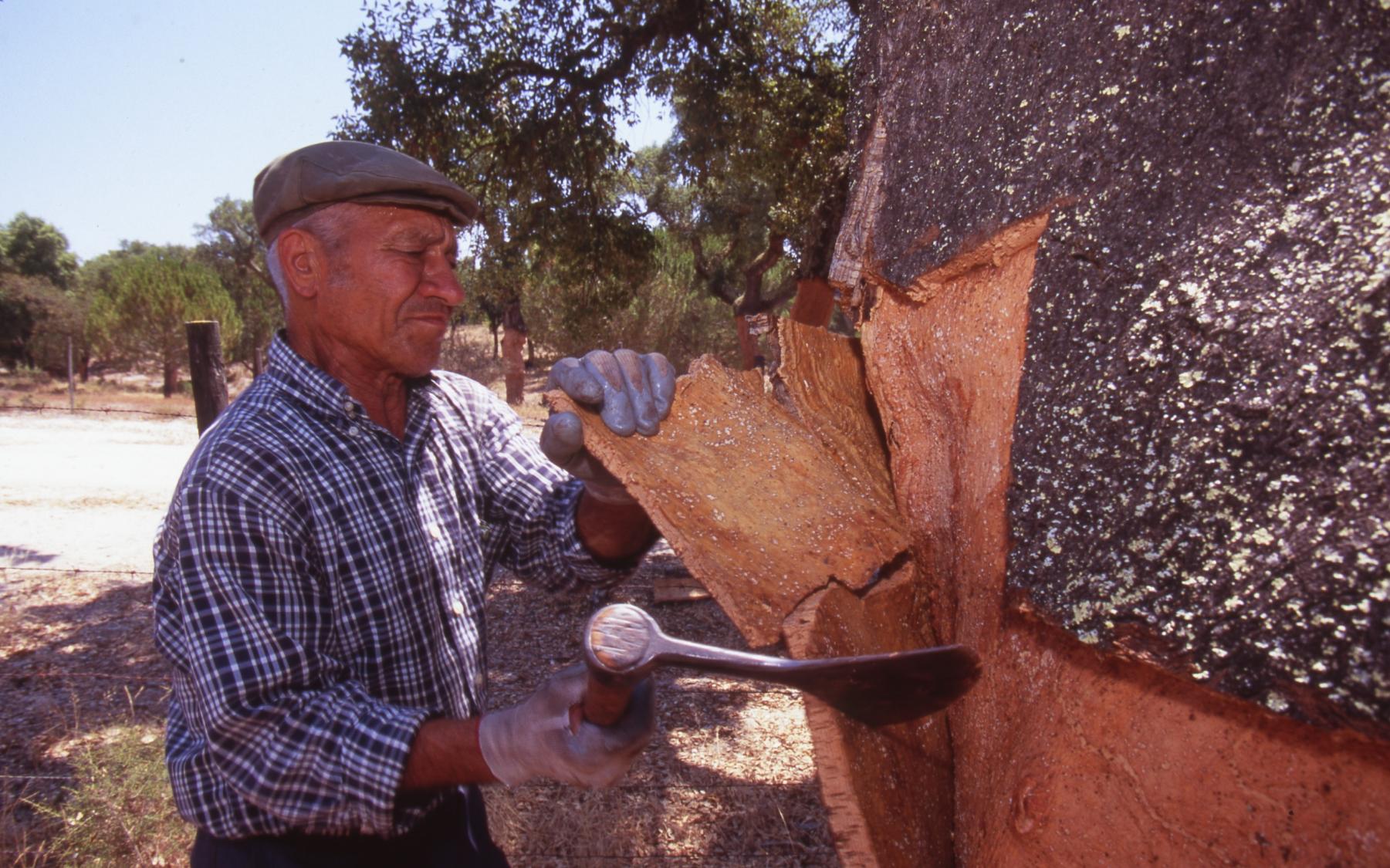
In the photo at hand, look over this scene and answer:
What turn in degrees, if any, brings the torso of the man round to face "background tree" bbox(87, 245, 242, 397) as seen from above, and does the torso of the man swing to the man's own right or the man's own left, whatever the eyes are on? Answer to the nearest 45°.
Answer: approximately 135° to the man's own left

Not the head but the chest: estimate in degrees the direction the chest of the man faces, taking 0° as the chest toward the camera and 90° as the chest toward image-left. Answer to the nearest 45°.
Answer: approximately 315°

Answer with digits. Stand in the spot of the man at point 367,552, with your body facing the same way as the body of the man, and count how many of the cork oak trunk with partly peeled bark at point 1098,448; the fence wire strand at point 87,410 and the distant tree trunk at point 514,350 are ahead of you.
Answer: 1

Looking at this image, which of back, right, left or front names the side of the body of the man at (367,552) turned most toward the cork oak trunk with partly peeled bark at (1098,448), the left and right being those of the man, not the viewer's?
front

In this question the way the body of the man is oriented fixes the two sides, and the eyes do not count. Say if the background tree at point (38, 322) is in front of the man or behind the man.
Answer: behind

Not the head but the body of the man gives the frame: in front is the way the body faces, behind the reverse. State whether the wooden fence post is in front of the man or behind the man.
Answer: behind

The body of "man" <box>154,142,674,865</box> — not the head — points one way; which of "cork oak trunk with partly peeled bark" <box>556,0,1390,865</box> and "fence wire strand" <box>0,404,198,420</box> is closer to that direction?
the cork oak trunk with partly peeled bark

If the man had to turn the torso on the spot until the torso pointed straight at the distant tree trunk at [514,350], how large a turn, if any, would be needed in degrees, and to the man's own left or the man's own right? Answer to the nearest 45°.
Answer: approximately 135° to the man's own left

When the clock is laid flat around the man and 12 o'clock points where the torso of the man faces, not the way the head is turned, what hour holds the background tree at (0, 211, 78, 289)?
The background tree is roughly at 7 o'clock from the man.

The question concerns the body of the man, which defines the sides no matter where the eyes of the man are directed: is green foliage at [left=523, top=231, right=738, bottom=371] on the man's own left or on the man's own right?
on the man's own left

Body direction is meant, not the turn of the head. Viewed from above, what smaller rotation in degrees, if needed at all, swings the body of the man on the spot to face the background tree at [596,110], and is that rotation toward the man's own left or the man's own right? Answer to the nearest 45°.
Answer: approximately 135° to the man's own left

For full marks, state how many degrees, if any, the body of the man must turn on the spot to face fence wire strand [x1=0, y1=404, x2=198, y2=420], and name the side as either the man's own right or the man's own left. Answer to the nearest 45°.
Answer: approximately 135° to the man's own left

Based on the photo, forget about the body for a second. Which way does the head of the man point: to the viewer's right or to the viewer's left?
to the viewer's right
